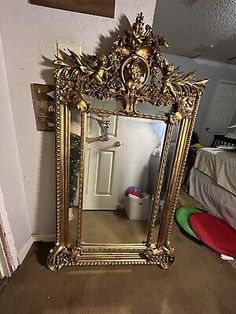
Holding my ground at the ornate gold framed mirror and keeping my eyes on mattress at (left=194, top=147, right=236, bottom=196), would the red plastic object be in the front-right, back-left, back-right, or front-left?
front-right

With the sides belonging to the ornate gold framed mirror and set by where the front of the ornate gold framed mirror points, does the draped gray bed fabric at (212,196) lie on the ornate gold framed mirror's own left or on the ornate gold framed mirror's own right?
on the ornate gold framed mirror's own left

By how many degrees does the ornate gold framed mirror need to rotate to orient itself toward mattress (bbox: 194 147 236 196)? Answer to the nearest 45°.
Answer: approximately 135° to its left

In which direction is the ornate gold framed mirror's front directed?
toward the camera

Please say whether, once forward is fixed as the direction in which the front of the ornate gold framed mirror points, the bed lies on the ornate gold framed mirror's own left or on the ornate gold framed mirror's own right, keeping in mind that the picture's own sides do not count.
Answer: on the ornate gold framed mirror's own left

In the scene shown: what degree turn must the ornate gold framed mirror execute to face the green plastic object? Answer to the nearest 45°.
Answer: approximately 135° to its left

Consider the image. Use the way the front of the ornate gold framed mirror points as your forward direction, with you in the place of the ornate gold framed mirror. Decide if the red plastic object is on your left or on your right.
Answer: on your left
